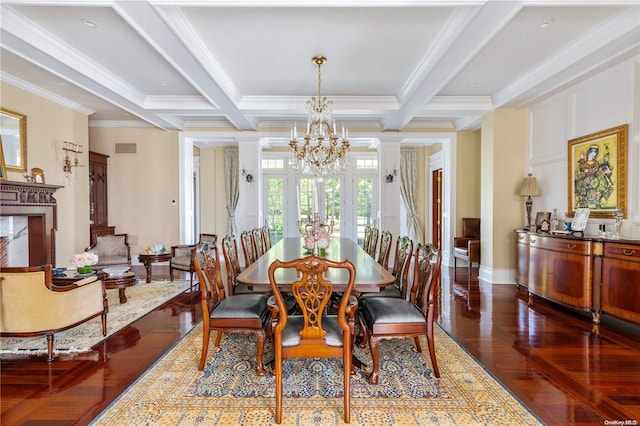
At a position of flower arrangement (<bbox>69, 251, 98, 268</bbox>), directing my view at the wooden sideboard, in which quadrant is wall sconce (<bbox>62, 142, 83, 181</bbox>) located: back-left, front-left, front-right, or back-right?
back-left

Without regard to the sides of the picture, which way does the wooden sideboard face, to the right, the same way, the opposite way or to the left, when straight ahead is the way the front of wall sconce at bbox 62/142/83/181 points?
the opposite way

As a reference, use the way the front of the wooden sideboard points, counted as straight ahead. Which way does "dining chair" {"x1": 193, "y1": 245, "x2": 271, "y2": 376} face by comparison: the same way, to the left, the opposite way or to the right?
the opposite way

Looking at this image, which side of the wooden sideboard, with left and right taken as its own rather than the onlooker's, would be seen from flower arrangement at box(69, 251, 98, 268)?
front

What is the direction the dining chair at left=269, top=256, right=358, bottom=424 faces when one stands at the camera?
facing away from the viewer

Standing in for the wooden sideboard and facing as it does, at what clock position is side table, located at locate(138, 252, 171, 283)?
The side table is roughly at 1 o'clock from the wooden sideboard.

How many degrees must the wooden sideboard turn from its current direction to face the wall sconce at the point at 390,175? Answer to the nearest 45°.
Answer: approximately 90° to its right

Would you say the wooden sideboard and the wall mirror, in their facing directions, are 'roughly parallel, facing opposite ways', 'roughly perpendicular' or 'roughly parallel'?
roughly parallel, facing opposite ways

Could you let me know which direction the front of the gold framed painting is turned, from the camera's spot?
facing the viewer and to the left of the viewer

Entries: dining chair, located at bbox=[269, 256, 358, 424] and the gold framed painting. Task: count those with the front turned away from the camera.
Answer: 1

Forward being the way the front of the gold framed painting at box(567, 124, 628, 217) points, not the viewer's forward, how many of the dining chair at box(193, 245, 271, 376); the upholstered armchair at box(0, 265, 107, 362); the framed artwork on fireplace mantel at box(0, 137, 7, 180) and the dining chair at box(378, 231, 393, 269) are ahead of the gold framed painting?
4

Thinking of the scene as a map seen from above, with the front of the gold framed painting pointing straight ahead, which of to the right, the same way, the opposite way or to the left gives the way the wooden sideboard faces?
the same way

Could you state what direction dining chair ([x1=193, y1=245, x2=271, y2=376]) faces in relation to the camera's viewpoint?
facing to the right of the viewer

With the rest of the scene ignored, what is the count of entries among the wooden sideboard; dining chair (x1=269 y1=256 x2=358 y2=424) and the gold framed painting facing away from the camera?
1

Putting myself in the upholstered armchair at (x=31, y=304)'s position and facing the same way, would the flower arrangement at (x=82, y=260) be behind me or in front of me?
in front

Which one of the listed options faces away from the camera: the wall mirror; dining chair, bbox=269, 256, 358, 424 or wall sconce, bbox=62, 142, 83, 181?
the dining chair

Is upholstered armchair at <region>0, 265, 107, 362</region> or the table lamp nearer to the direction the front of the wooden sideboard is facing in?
the upholstered armchair

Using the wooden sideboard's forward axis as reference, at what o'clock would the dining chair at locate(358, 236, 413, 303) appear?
The dining chair is roughly at 12 o'clock from the wooden sideboard.

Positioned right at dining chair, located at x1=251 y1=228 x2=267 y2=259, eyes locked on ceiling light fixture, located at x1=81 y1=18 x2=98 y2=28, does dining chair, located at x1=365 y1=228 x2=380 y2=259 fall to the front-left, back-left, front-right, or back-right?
back-left

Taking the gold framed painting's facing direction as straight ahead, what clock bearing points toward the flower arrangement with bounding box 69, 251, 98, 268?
The flower arrangement is roughly at 12 o'clock from the gold framed painting.
